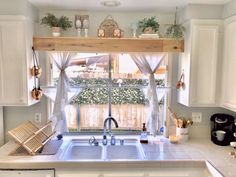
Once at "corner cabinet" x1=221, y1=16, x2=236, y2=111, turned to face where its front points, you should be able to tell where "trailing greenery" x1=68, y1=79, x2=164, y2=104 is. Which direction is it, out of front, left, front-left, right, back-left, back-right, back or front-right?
front-right

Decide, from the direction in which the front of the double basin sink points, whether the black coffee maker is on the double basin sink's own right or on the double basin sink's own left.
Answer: on the double basin sink's own left

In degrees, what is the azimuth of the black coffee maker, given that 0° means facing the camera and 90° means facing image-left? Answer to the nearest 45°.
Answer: approximately 45°

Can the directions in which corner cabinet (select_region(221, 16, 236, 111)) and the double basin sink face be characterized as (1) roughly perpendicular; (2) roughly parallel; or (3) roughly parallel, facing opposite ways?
roughly perpendicular

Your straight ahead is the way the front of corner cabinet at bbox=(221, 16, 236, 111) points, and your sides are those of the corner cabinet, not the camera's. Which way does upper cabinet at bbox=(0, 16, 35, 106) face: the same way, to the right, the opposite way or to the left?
to the left

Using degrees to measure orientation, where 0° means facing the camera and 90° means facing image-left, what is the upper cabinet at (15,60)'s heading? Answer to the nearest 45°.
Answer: approximately 0°

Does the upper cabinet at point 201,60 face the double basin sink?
no

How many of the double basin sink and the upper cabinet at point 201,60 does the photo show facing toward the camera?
2

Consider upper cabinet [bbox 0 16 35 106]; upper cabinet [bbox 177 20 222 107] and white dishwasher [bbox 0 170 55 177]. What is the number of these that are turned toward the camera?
3

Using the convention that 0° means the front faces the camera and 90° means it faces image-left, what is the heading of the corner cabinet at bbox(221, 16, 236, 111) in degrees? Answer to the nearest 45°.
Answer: approximately 45°

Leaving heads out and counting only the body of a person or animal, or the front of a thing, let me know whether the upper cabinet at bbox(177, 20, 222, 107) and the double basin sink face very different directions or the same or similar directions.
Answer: same or similar directions

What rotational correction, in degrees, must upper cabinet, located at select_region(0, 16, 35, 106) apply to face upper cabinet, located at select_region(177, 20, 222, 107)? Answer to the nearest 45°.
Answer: approximately 90° to its left

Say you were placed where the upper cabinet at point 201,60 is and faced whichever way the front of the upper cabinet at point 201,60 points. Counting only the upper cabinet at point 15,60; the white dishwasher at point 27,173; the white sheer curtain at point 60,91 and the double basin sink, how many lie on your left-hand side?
0

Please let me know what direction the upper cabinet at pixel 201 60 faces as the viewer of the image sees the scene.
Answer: facing the viewer
